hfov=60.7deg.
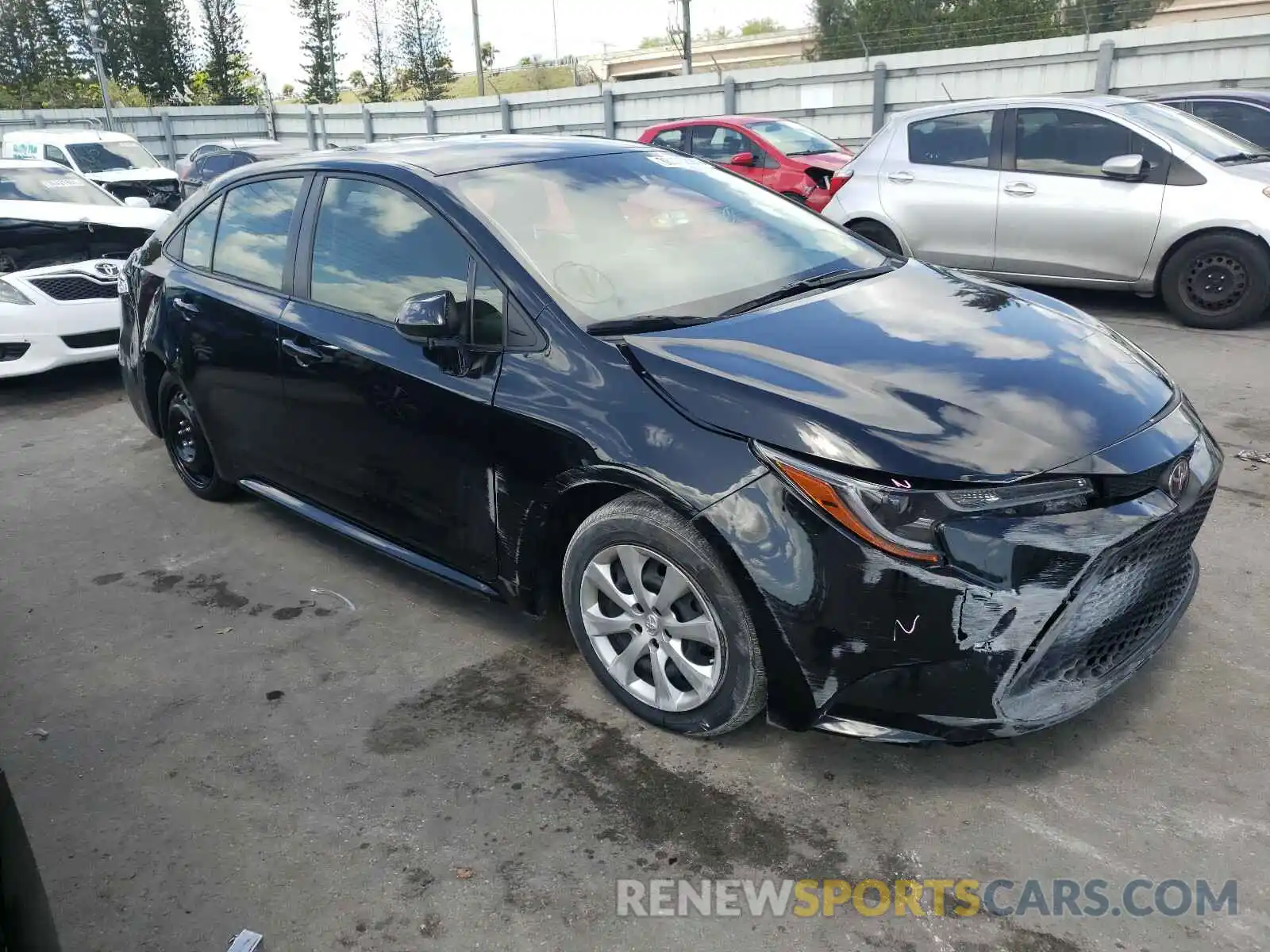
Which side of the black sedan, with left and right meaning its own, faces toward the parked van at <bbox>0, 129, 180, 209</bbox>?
back

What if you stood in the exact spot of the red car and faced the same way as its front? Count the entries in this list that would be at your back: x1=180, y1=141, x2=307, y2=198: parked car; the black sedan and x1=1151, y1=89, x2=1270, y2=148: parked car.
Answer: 1

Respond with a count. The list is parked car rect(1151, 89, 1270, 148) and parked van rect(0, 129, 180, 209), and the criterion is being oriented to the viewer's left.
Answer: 0

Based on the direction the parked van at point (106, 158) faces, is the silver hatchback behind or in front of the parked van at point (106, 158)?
in front

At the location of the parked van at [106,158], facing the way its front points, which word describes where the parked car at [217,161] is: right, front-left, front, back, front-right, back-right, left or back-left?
left

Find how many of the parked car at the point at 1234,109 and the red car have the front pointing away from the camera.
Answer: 0

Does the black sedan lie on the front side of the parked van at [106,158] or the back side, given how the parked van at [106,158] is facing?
on the front side

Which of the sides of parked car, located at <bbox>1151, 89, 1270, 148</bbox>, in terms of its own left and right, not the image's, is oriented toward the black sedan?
right

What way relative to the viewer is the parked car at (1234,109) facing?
to the viewer's right

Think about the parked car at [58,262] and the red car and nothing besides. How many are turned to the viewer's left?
0

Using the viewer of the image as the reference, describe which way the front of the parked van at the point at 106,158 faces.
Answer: facing the viewer and to the right of the viewer

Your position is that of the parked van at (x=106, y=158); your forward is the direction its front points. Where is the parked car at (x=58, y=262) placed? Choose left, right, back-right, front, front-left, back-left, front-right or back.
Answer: front-right

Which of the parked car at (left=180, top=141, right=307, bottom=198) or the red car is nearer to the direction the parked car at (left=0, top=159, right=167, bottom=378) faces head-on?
the red car
